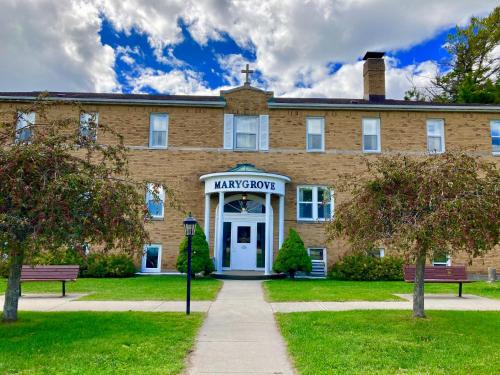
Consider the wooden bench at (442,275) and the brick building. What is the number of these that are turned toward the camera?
2

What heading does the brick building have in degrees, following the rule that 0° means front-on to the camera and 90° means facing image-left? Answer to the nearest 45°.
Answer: approximately 0°

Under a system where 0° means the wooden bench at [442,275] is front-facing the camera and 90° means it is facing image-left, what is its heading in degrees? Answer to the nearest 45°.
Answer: approximately 0°

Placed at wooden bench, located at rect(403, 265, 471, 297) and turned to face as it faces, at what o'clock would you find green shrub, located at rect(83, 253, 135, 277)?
The green shrub is roughly at 3 o'clock from the wooden bench.

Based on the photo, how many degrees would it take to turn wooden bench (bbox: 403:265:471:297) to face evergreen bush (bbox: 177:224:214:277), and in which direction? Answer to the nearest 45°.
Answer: approximately 90° to its right
